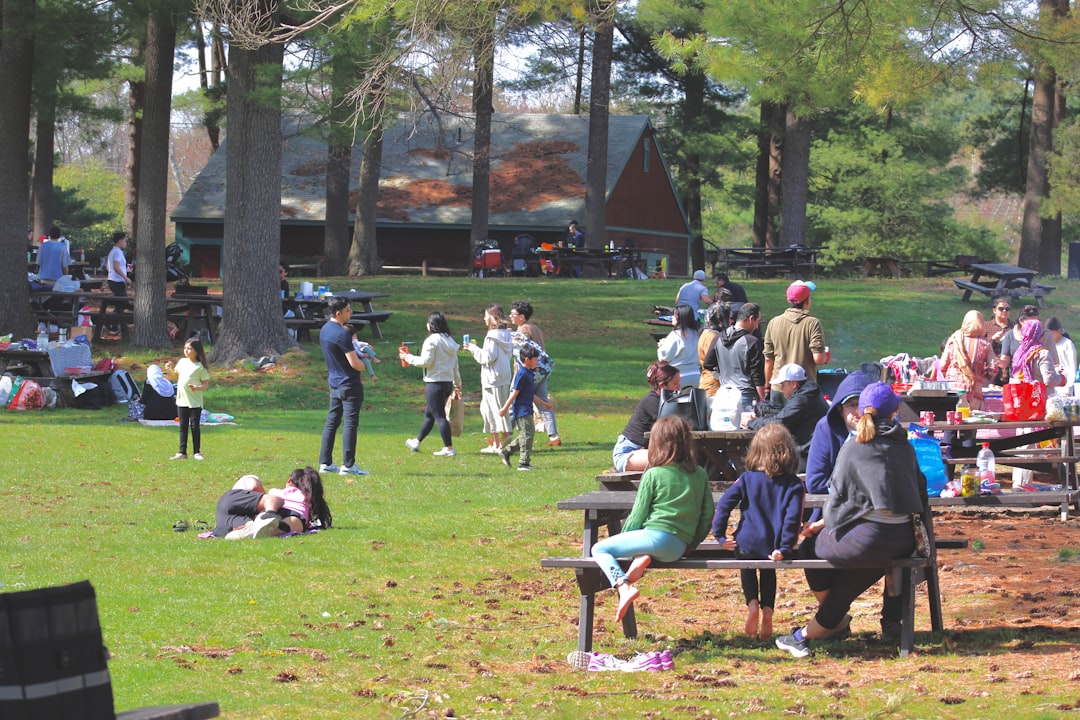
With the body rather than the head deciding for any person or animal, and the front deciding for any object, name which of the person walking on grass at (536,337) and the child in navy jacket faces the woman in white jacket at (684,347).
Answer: the child in navy jacket

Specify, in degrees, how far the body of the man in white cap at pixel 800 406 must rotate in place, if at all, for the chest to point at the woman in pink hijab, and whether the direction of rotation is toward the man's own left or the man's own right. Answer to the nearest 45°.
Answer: approximately 135° to the man's own right

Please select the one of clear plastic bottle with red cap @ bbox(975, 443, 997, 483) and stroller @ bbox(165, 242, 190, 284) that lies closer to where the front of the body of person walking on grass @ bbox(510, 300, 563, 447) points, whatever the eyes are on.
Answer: the stroller

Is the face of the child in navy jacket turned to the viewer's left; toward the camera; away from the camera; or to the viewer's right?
away from the camera

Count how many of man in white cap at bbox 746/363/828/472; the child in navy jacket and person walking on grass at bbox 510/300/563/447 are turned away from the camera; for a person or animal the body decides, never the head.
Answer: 1

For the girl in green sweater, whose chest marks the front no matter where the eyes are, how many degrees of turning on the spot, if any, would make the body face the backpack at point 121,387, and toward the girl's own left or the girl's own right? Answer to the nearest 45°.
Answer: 0° — they already face it

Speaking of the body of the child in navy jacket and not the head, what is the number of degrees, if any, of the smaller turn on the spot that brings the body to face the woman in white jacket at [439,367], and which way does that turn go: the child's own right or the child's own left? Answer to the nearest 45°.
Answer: approximately 45° to the child's own left

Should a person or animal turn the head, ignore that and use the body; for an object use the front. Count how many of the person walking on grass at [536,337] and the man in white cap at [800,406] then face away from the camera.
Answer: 0

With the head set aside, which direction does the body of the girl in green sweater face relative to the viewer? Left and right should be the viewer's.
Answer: facing away from the viewer and to the left of the viewer

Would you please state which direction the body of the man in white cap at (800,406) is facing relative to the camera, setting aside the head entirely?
to the viewer's left

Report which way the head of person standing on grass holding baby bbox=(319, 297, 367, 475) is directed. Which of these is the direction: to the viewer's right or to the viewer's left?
to the viewer's right
